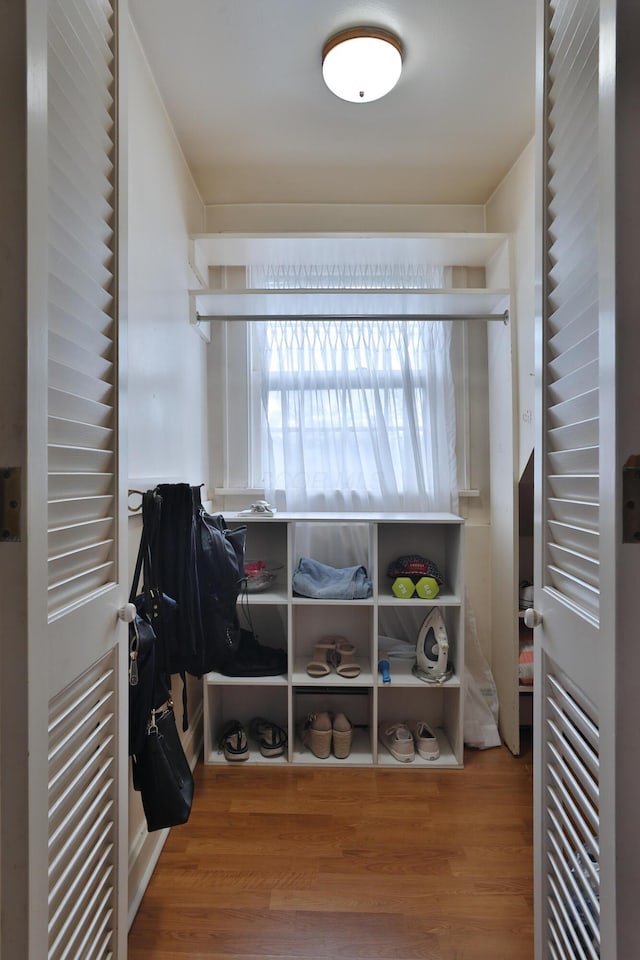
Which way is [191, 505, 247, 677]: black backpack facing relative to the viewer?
to the viewer's right

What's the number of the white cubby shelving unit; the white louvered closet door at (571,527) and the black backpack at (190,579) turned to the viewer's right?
1

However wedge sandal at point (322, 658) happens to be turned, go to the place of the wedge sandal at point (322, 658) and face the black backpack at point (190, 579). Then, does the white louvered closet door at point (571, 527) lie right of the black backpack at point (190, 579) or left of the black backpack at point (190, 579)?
left

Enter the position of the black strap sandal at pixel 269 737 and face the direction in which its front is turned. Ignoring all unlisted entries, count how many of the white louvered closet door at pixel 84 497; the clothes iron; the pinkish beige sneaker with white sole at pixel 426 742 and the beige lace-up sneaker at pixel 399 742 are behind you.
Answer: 0

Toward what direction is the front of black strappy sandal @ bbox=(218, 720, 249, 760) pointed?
toward the camera

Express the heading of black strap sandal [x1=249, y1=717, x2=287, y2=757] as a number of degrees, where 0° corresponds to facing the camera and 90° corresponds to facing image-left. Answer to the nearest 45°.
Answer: approximately 315°

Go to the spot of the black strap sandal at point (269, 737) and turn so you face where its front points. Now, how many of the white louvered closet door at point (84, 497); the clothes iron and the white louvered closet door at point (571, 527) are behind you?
0

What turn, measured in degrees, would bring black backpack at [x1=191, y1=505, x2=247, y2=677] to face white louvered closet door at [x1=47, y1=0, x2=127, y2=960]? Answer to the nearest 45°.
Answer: approximately 90° to its right

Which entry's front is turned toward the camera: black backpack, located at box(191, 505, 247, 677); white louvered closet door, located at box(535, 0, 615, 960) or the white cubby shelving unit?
the white cubby shelving unit

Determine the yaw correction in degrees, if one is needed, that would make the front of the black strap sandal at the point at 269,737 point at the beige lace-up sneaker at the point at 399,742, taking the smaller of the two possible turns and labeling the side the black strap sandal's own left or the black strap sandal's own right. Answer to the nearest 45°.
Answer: approximately 45° to the black strap sandal's own left

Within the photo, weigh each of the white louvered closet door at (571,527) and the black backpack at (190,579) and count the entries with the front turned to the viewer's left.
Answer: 1

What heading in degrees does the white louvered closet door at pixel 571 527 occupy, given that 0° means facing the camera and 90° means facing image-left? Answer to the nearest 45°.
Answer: approximately 90°

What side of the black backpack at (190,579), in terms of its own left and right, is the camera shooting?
right

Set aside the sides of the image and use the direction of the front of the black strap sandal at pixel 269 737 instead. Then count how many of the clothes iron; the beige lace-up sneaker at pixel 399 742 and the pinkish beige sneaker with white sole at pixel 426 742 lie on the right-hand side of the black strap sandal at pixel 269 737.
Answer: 0
